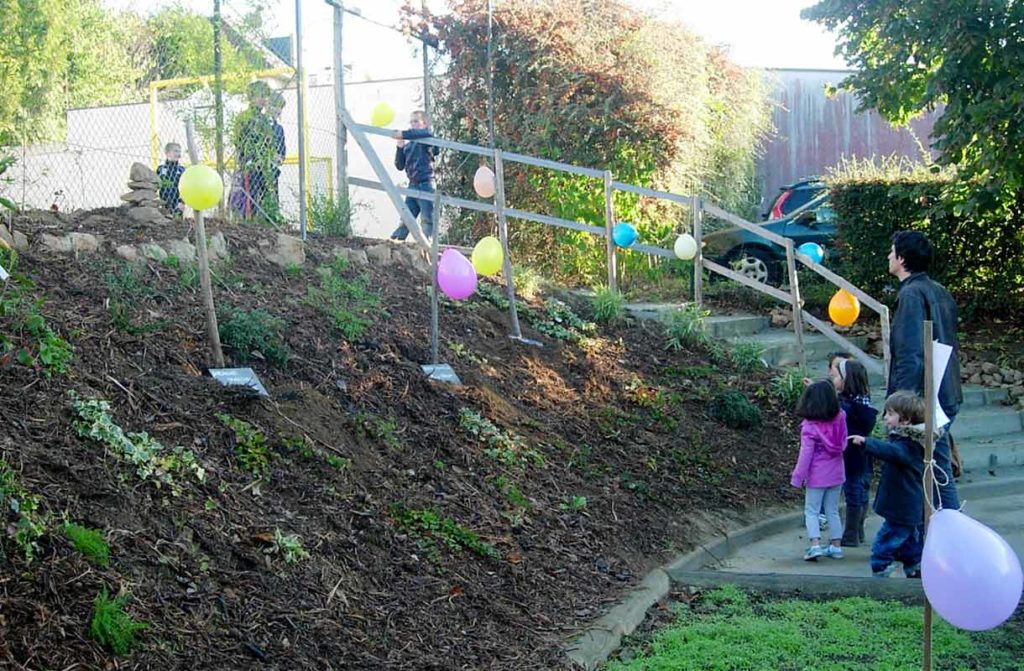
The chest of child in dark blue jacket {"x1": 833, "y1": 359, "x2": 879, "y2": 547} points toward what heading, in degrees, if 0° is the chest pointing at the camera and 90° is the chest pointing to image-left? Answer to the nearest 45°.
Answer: approximately 90°

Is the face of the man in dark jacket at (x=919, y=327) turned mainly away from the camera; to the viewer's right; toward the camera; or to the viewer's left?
to the viewer's left

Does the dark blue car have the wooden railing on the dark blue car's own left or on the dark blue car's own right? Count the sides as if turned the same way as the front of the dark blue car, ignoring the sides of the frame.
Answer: on the dark blue car's own left

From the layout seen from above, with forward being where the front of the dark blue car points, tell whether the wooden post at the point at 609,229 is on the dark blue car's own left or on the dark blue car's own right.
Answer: on the dark blue car's own left

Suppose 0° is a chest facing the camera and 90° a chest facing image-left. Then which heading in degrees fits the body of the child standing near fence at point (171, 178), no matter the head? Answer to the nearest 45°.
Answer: approximately 0°

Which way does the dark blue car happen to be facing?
to the viewer's left

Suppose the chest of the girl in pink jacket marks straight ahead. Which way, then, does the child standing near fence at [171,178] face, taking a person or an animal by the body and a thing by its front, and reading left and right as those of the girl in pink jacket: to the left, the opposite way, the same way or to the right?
the opposite way

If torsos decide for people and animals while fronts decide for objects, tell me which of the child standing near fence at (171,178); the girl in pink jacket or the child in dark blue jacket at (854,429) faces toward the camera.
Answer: the child standing near fence

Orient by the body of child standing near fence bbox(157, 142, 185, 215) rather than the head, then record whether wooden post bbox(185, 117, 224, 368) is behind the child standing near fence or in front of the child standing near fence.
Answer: in front
